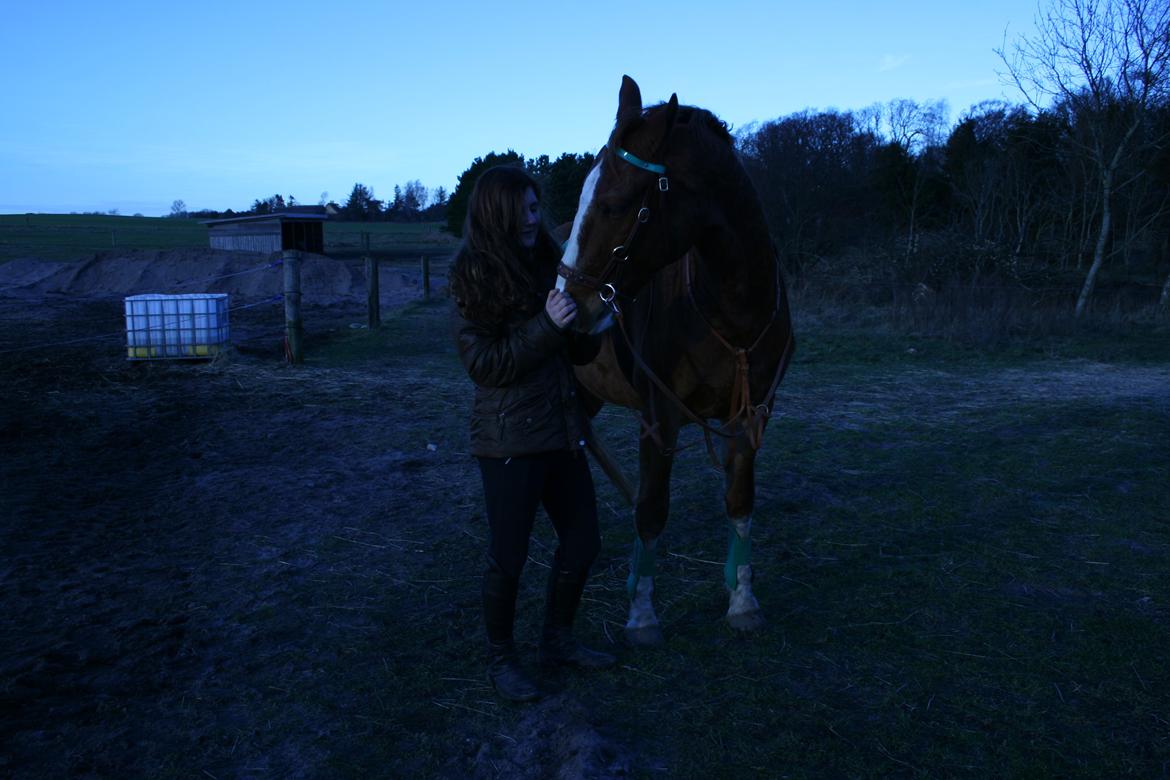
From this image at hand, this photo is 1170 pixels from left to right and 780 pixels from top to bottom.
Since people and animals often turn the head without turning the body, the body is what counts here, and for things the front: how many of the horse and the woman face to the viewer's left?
0

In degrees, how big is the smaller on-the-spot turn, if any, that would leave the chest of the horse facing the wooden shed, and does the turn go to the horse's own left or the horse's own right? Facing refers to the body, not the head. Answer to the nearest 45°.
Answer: approximately 180°

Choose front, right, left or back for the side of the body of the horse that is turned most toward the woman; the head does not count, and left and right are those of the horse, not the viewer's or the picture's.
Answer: right

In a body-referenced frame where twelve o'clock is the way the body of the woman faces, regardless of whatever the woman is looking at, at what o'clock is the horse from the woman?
The horse is roughly at 9 o'clock from the woman.

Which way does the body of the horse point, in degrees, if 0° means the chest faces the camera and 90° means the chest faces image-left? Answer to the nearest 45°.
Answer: approximately 315°

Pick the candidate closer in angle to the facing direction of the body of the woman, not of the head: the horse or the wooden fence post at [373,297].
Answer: the horse

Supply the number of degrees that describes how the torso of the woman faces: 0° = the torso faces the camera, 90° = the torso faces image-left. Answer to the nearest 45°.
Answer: approximately 315°

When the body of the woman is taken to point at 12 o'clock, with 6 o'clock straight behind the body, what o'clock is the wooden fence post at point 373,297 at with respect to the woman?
The wooden fence post is roughly at 7 o'clock from the woman.

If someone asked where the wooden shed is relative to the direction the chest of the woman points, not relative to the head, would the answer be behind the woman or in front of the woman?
behind
